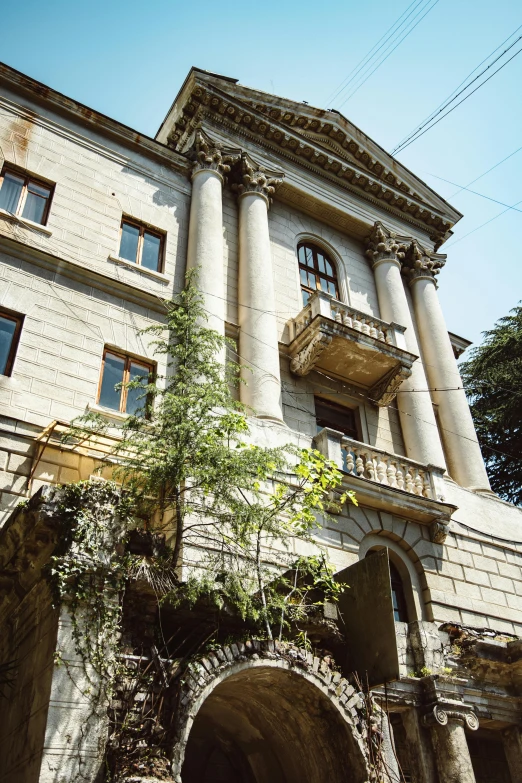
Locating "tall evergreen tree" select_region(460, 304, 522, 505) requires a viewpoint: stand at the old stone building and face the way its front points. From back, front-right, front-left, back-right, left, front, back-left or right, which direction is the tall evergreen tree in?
left

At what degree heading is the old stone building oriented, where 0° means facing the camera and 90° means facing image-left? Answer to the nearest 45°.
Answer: approximately 315°
